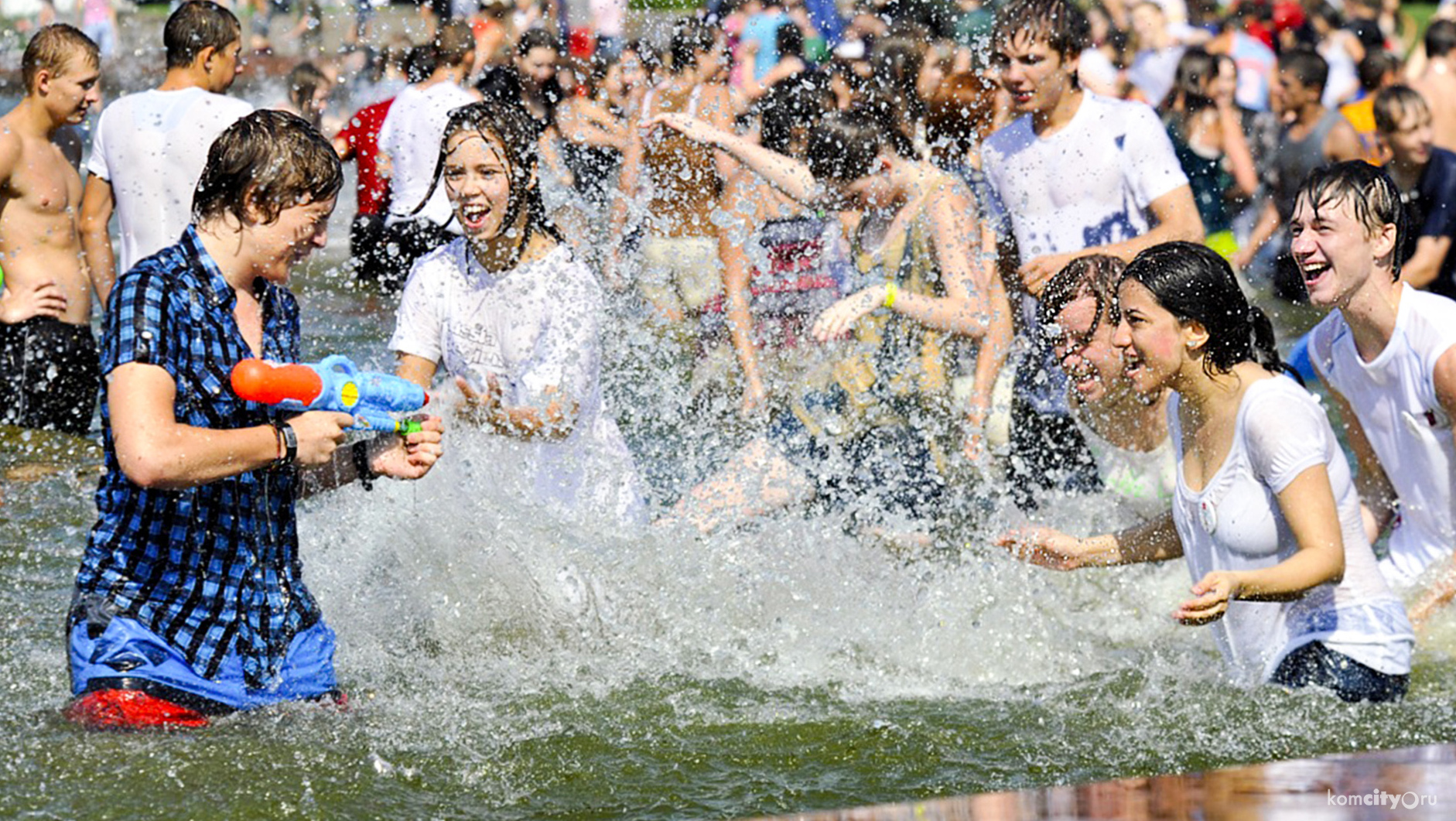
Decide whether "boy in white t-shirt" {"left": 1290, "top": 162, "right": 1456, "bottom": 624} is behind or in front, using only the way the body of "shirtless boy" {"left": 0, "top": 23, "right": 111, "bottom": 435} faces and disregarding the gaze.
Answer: in front

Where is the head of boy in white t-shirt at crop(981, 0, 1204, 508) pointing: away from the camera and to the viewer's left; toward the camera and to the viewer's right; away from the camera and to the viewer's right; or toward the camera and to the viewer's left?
toward the camera and to the viewer's left

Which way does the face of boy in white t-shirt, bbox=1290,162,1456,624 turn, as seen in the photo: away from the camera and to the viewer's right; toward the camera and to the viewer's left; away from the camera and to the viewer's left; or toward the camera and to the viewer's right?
toward the camera and to the viewer's left

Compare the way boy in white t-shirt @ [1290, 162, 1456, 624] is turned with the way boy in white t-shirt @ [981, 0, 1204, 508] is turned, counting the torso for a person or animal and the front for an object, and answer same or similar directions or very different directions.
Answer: same or similar directions

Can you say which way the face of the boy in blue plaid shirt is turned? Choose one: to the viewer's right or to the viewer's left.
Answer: to the viewer's right

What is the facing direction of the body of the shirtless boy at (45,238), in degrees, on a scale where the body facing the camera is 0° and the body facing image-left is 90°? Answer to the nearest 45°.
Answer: approximately 315°

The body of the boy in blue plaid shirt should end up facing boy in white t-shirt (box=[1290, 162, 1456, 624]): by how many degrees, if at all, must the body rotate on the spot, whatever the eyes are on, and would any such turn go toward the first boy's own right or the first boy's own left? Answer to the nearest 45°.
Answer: approximately 45° to the first boy's own left

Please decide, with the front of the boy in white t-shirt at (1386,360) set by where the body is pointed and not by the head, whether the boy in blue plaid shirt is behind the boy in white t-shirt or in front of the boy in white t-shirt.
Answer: in front

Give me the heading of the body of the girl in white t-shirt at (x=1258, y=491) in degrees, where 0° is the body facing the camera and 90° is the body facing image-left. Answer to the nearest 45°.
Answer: approximately 45°

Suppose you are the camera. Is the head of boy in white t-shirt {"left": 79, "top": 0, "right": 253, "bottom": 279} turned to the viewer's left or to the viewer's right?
to the viewer's right

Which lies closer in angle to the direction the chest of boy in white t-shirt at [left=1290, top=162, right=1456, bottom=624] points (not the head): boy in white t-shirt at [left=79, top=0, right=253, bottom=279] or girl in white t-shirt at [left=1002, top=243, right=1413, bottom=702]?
the girl in white t-shirt

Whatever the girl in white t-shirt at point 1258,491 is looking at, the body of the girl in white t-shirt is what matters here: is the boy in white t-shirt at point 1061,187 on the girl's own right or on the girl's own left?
on the girl's own right

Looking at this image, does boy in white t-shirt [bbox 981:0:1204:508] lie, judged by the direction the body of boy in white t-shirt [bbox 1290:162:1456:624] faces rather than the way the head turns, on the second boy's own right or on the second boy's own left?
on the second boy's own right

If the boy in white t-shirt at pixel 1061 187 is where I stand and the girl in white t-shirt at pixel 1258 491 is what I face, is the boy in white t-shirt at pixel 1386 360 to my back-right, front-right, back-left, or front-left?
front-left

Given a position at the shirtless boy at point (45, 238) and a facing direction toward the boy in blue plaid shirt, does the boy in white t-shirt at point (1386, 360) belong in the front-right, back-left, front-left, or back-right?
front-left

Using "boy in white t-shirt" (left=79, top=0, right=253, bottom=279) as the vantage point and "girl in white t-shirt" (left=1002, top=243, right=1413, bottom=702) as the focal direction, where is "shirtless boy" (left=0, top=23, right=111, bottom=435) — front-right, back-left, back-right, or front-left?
back-right

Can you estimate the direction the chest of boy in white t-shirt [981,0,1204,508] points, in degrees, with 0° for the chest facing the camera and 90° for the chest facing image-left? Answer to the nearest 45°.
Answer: approximately 45°

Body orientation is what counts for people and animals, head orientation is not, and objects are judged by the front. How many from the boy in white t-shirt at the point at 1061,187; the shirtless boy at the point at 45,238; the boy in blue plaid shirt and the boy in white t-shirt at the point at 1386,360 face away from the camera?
0

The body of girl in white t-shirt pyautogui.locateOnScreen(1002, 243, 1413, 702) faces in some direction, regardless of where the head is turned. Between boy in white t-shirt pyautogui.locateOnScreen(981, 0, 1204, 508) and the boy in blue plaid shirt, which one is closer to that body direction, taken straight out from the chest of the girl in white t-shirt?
the boy in blue plaid shirt
